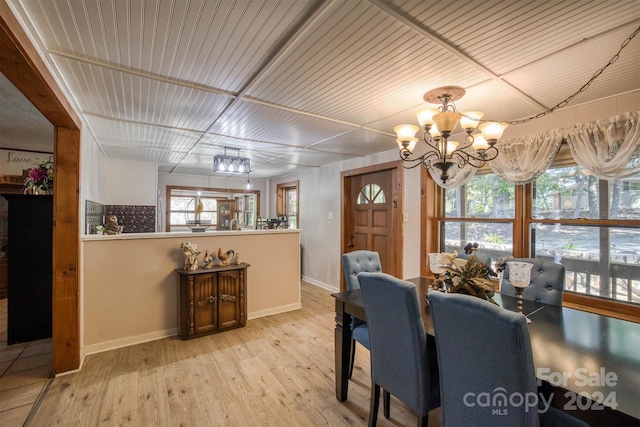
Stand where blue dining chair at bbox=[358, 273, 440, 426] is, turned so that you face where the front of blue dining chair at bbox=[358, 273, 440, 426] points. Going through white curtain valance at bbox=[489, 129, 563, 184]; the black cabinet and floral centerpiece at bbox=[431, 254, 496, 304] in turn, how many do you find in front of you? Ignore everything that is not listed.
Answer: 2

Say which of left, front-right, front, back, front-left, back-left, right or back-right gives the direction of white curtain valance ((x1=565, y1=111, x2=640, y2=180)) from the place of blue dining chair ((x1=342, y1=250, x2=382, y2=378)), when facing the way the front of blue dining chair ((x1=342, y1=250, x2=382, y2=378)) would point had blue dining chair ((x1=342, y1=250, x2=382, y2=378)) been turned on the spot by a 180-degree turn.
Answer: back-right

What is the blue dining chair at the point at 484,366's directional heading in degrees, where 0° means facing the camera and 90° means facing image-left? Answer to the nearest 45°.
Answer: approximately 225°

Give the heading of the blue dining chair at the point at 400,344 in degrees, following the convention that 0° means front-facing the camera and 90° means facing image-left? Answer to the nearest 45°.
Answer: approximately 225°

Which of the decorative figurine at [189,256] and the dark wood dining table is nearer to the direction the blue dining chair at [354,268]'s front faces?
the dark wood dining table

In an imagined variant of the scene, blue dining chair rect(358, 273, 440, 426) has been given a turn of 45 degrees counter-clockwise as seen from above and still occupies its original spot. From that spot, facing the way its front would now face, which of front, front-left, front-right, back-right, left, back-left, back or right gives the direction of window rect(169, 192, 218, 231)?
front-left

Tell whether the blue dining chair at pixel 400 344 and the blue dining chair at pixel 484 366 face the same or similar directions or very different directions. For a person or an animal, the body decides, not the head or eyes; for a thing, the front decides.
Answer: same or similar directions

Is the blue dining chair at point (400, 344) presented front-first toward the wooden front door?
no

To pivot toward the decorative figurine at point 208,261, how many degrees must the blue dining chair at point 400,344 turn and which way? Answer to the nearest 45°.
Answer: approximately 90° to its left

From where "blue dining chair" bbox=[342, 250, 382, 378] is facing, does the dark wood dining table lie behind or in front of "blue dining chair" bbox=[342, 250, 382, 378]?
in front
